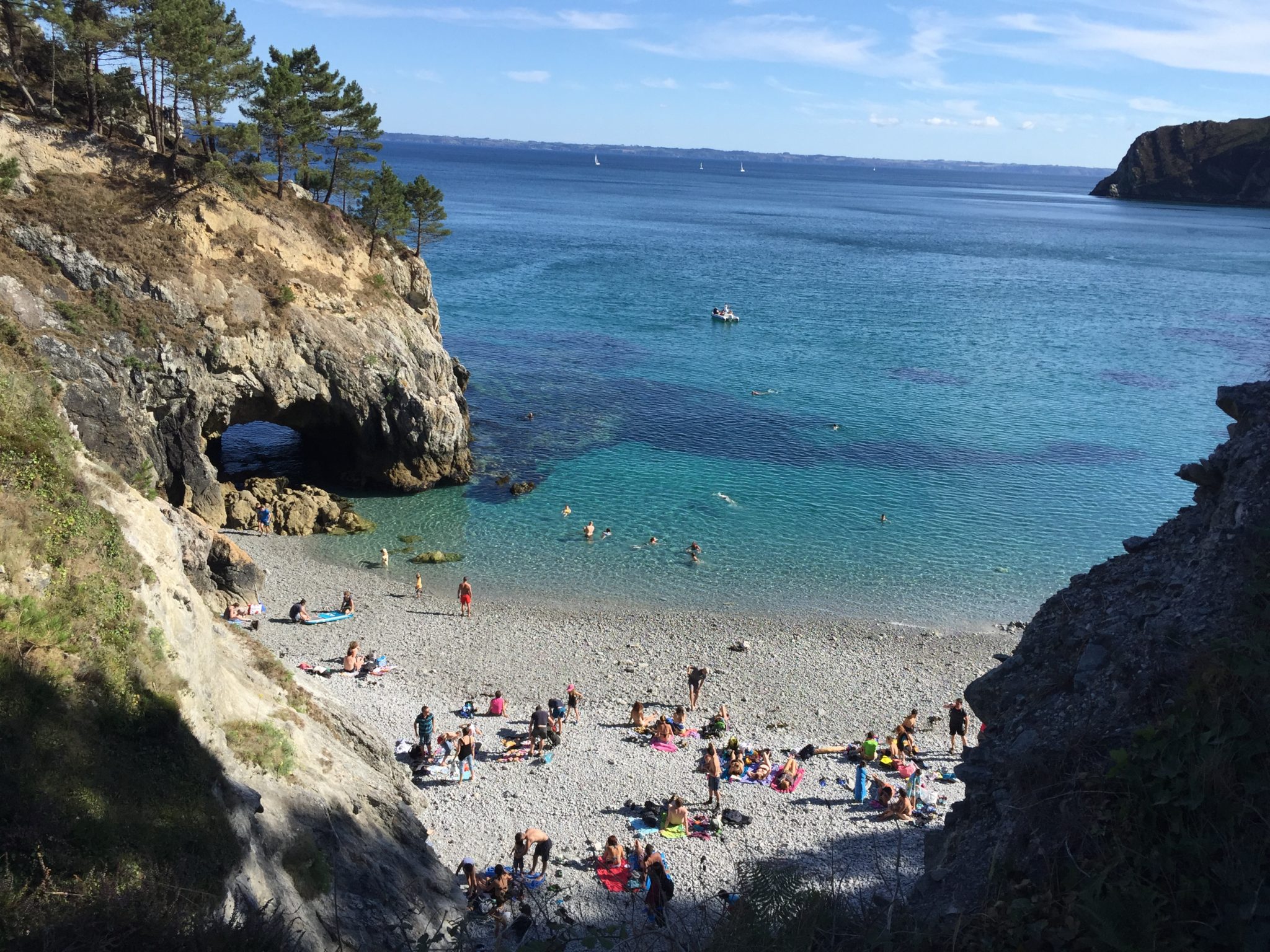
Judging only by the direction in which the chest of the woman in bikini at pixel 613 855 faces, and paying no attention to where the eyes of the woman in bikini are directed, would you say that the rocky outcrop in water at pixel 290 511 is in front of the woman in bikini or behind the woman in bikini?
in front

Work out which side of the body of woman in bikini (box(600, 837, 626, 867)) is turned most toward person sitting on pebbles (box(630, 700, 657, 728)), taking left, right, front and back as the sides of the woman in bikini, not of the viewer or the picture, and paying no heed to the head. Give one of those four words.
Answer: front

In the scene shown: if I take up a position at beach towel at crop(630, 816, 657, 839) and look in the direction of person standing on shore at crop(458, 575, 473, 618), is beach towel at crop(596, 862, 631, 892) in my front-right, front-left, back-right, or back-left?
back-left

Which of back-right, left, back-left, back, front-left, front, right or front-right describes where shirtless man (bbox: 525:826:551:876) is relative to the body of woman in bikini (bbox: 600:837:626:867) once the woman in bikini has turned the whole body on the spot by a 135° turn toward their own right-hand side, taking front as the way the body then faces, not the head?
back-right

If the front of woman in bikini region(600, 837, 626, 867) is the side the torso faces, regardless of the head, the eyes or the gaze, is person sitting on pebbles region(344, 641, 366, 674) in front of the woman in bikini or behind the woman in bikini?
in front

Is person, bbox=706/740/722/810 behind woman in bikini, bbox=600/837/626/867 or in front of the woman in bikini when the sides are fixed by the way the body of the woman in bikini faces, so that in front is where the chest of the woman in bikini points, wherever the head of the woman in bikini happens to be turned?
in front

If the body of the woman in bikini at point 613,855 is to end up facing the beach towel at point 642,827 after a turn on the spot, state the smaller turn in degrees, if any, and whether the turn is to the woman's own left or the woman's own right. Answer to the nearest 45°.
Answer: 0° — they already face it

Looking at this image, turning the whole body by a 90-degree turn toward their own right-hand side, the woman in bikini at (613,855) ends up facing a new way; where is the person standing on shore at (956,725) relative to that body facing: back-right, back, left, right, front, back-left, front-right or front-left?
front-left

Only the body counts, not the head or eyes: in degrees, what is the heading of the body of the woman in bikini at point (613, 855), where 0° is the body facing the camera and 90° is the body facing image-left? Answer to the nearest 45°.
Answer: approximately 180°
